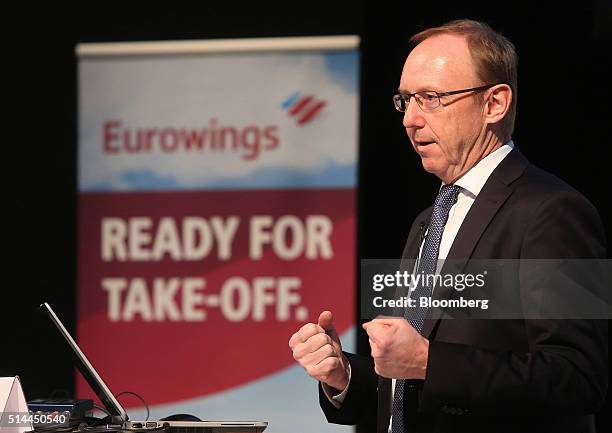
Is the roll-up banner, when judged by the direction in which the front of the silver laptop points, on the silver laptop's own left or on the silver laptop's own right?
on the silver laptop's own left

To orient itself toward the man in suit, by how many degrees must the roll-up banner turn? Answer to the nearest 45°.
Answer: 0° — it already faces them

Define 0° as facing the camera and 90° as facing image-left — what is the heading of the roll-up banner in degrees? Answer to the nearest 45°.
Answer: approximately 0°

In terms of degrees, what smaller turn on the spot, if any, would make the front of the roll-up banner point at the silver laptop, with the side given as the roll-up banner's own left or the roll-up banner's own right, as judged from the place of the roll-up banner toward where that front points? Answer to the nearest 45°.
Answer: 0° — it already faces it

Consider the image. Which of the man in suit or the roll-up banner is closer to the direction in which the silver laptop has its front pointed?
the man in suit

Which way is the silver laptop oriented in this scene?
to the viewer's right

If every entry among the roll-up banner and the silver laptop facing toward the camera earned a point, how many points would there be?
1

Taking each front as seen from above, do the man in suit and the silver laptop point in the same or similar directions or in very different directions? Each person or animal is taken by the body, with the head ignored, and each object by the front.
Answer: very different directions
